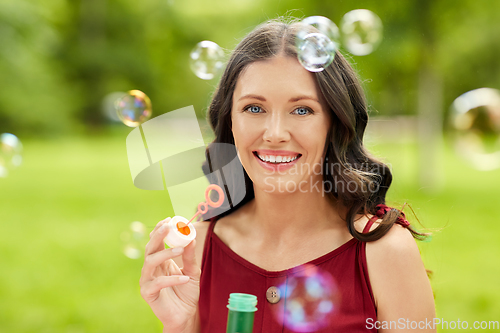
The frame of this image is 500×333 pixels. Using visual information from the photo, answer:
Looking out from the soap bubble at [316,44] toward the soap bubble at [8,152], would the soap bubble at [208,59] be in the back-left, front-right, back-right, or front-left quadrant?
front-right

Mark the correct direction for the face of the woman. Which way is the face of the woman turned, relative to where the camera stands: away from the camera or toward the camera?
toward the camera

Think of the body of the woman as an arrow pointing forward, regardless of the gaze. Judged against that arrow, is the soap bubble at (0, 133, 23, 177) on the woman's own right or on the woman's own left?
on the woman's own right

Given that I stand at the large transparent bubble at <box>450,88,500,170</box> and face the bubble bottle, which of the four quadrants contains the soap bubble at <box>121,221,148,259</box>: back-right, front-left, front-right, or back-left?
front-right

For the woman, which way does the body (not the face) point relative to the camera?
toward the camera
